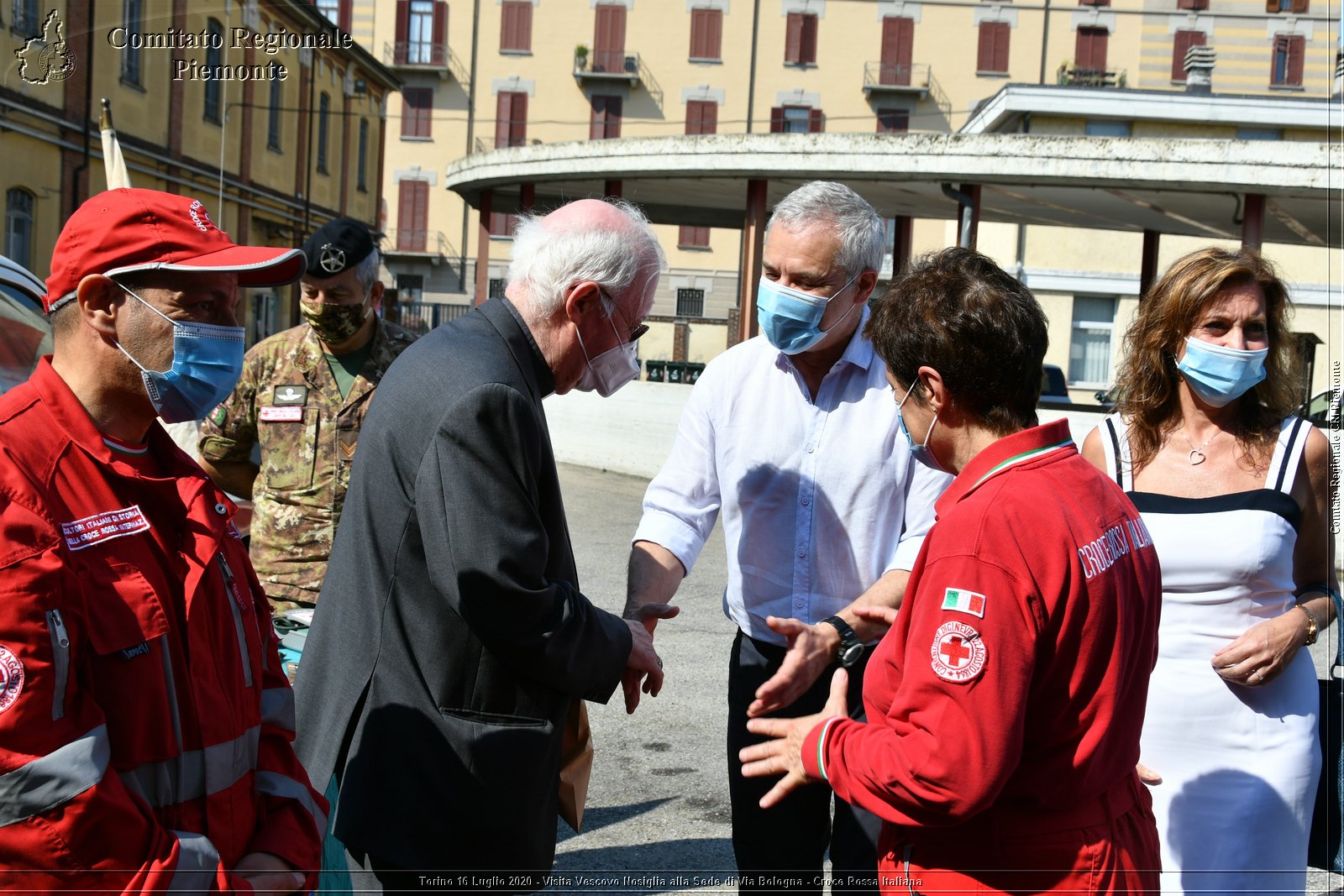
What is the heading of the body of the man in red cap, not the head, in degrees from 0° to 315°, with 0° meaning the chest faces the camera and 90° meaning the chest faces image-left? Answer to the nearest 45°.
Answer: approximately 315°

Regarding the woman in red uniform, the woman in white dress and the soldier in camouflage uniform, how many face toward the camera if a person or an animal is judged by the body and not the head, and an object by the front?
2

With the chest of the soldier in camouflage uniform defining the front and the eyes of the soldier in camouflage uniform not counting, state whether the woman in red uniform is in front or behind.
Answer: in front

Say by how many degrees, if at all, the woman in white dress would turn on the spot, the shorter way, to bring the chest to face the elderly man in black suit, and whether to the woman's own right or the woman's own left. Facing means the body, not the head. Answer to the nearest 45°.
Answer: approximately 45° to the woman's own right

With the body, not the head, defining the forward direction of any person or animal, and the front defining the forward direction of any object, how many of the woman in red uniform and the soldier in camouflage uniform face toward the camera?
1

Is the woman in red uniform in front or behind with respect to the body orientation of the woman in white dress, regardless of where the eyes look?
in front

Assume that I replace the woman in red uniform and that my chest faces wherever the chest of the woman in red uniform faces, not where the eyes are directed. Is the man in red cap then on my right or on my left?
on my left

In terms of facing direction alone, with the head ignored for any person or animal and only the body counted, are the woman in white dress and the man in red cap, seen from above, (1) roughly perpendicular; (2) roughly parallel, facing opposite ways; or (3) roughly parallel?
roughly perpendicular

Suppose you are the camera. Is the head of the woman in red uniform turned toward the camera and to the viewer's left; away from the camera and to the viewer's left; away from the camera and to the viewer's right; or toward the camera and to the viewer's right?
away from the camera and to the viewer's left

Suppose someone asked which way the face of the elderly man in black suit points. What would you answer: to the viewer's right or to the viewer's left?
to the viewer's right

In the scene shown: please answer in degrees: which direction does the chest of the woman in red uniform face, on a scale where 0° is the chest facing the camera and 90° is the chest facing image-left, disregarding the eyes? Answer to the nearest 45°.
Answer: approximately 135°

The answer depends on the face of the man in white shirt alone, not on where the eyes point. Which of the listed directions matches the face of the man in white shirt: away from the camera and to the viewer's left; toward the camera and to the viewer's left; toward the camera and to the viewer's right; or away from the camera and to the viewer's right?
toward the camera and to the viewer's left

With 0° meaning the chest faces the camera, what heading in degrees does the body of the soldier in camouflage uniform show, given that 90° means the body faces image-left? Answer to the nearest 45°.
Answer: approximately 0°

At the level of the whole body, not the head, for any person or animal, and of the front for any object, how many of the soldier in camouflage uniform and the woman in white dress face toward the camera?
2
